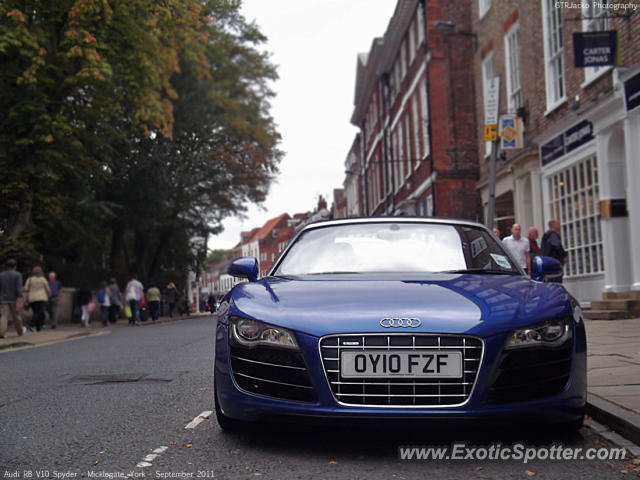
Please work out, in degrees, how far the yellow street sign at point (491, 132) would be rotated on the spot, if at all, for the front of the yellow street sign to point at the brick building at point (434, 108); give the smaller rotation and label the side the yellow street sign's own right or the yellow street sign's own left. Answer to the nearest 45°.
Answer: approximately 180°

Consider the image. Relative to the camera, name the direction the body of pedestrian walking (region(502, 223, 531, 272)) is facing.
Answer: toward the camera

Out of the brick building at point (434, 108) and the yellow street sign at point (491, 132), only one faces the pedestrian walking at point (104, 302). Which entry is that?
the brick building

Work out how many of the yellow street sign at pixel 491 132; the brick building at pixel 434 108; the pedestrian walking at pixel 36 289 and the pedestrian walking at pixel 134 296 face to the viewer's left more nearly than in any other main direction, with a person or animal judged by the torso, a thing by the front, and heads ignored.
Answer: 1

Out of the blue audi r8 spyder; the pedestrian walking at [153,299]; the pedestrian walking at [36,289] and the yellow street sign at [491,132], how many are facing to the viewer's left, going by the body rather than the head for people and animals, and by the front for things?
0

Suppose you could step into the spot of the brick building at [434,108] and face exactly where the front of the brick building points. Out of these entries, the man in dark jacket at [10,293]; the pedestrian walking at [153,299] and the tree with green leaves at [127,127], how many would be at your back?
0

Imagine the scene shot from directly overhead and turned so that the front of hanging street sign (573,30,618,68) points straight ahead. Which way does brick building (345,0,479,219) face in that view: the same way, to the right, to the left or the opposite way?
to the right

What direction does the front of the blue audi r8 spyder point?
toward the camera

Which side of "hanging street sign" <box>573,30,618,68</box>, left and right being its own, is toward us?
front

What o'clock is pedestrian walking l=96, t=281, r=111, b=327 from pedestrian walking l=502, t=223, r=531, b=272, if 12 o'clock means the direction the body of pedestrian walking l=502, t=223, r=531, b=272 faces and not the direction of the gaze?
pedestrian walking l=96, t=281, r=111, b=327 is roughly at 4 o'clock from pedestrian walking l=502, t=223, r=531, b=272.
